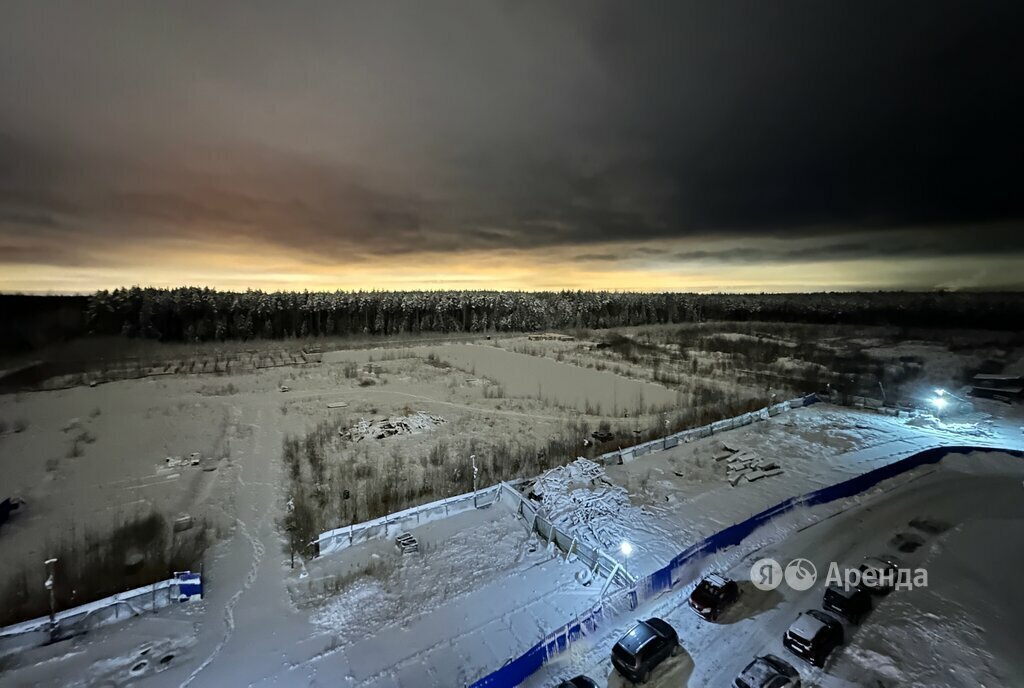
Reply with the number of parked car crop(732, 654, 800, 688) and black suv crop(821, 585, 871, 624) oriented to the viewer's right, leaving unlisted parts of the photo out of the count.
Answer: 0

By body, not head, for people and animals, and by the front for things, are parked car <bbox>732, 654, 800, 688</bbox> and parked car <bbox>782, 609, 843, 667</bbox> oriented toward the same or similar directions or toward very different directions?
same or similar directions

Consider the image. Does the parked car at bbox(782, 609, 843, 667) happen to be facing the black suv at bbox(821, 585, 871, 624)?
no

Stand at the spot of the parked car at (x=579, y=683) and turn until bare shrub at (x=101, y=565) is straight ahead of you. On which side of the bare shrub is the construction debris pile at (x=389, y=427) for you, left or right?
right
